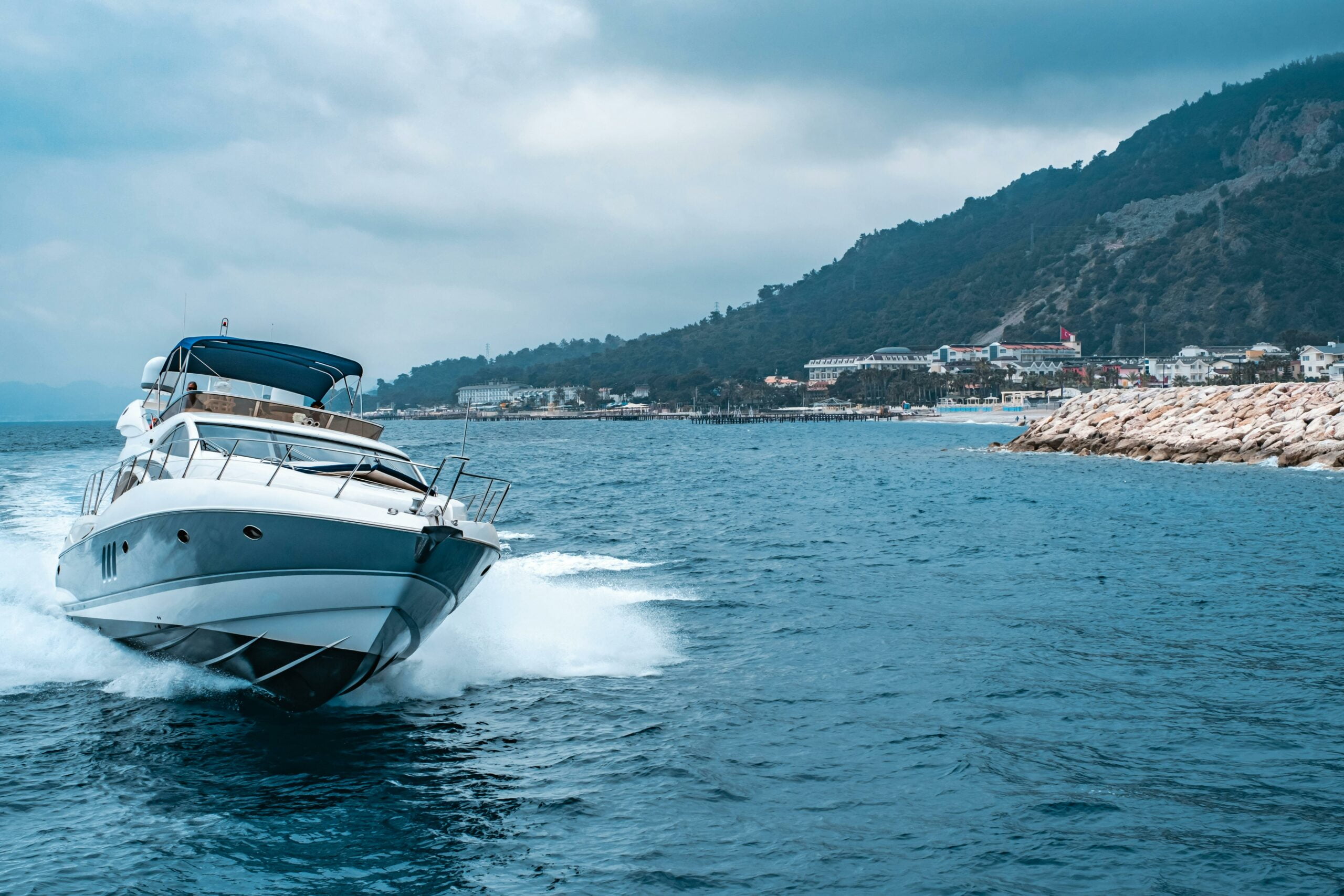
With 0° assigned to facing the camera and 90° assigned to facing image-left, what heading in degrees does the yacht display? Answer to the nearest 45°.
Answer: approximately 315°
